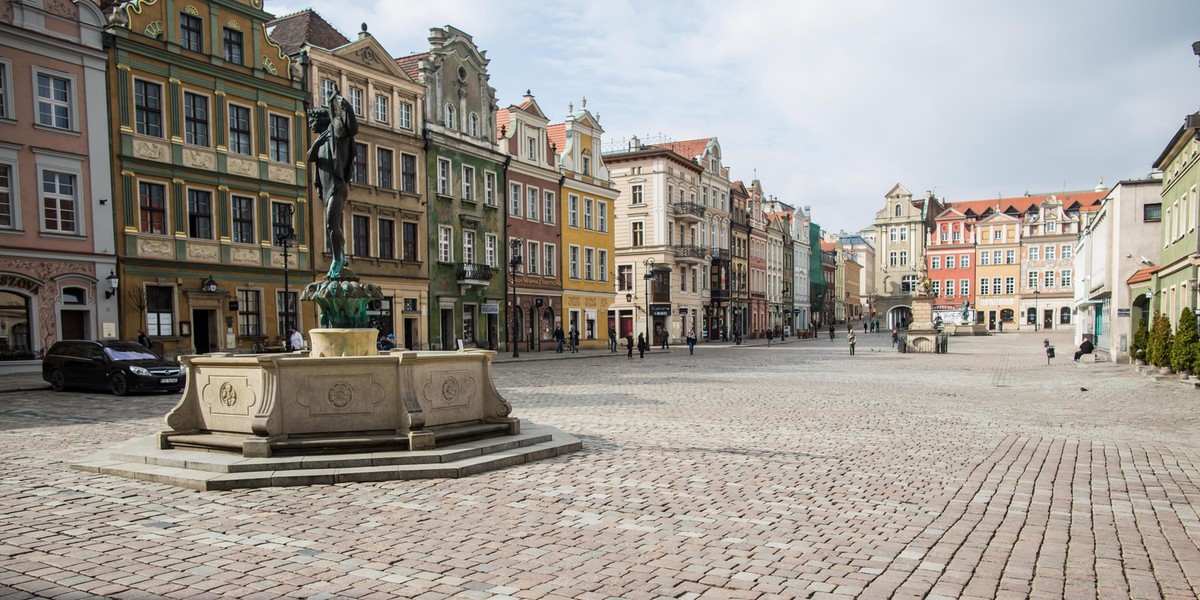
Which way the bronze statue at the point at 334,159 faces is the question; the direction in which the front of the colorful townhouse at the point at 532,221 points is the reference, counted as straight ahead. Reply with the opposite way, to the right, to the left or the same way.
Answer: to the right

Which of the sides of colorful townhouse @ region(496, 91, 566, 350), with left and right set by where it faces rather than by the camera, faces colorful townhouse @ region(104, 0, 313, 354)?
right

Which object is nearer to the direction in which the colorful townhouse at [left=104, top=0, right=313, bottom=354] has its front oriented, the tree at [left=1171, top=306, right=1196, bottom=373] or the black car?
the tree

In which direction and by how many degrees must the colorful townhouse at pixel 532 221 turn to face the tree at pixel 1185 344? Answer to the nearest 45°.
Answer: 0° — it already faces it

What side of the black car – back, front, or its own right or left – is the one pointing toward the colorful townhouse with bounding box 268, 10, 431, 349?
left

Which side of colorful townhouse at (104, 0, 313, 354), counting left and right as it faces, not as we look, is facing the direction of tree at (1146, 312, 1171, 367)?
front

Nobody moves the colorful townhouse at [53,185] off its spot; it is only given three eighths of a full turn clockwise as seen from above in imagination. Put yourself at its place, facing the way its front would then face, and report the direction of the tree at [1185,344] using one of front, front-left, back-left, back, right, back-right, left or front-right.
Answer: back-left

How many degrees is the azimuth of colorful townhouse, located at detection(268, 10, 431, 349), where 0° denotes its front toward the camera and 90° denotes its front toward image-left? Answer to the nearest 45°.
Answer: approximately 315°

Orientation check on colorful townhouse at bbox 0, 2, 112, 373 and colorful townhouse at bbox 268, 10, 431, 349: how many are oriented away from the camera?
0

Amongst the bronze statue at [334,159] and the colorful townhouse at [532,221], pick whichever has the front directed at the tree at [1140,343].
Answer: the colorful townhouse

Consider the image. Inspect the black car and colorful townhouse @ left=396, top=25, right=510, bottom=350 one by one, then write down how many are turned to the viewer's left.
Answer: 0

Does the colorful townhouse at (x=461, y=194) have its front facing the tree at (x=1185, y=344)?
yes

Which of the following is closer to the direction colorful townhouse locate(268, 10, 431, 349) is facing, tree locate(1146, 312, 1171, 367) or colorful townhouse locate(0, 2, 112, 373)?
the tree

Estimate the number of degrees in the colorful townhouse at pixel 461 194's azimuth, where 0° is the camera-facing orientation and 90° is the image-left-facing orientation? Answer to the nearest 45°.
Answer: approximately 315°
